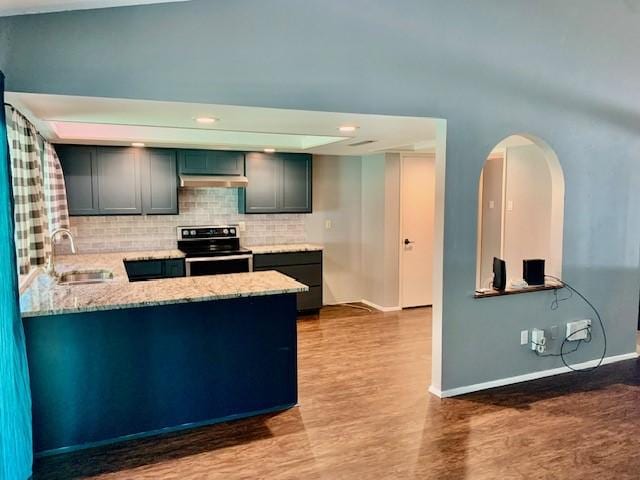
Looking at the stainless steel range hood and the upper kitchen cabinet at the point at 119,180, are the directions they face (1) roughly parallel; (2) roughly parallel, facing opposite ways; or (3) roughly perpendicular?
roughly parallel

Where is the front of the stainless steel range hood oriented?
toward the camera

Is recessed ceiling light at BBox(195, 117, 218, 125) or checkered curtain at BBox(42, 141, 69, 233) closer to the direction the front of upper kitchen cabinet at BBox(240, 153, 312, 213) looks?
the recessed ceiling light

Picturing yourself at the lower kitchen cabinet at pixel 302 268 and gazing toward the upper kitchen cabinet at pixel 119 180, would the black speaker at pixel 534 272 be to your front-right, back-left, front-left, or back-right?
back-left

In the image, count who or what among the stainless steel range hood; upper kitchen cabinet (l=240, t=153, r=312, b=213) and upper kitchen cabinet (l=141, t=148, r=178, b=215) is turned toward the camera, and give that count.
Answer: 3

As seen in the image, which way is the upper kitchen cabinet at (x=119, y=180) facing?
toward the camera

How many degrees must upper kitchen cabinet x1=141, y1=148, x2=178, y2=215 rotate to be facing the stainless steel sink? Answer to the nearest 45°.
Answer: approximately 45° to its right

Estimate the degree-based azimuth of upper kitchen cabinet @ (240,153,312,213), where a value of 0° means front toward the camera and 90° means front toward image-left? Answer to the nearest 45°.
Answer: approximately 0°

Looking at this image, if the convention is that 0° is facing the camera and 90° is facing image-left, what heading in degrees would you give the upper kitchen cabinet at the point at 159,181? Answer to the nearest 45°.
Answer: approximately 0°

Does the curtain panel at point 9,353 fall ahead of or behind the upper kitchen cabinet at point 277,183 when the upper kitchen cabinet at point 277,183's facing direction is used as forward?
ahead

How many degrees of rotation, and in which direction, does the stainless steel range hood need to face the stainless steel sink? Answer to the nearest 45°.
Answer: approximately 45° to its right

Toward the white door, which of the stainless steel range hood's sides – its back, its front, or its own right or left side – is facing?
left

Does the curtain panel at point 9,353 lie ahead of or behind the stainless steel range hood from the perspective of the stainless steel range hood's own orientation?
ahead

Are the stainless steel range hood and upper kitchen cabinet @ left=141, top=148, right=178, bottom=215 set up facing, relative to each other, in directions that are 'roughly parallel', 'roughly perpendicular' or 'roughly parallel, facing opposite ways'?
roughly parallel

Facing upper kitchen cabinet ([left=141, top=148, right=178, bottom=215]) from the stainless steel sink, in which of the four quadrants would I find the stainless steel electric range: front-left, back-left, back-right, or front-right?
front-right
